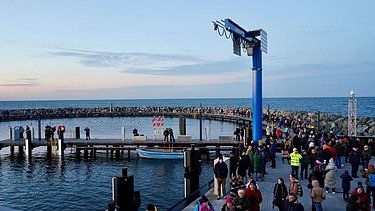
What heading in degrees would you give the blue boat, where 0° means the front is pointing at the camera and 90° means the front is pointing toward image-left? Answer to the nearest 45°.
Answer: approximately 90°

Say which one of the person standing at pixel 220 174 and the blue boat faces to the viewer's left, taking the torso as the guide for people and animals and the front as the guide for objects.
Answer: the blue boat

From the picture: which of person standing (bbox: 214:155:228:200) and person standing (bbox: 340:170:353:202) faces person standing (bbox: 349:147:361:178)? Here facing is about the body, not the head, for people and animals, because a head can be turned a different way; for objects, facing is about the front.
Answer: person standing (bbox: 340:170:353:202)

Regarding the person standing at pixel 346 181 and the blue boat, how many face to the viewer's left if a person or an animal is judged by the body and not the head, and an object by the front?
1

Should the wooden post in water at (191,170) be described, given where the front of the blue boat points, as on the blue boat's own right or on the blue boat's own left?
on the blue boat's own left

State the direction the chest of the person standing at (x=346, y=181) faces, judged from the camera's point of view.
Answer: away from the camera

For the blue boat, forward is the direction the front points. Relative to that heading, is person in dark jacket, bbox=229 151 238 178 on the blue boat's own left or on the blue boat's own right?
on the blue boat's own left

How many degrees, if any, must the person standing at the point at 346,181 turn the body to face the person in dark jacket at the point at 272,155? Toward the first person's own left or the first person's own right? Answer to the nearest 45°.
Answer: approximately 45° to the first person's own left
